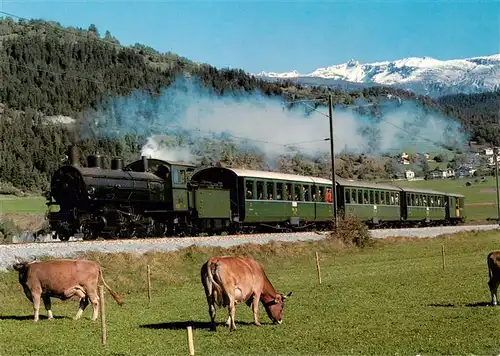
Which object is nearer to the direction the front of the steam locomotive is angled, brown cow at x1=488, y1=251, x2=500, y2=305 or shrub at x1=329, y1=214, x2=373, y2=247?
the brown cow

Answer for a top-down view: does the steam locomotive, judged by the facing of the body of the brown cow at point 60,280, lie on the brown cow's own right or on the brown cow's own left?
on the brown cow's own right

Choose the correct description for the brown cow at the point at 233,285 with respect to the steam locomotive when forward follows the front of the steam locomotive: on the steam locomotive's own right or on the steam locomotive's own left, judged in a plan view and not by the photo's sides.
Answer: on the steam locomotive's own left

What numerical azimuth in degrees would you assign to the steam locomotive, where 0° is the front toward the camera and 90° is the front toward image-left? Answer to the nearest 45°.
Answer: approximately 45°

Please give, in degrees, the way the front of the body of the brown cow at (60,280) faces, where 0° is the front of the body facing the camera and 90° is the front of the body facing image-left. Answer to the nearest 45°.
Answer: approximately 90°

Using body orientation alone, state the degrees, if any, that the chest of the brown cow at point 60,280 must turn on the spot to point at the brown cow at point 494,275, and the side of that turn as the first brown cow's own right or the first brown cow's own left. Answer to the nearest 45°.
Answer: approximately 180°

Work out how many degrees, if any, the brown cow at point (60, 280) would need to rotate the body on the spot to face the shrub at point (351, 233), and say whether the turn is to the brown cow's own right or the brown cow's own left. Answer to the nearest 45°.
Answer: approximately 135° to the brown cow's own right
